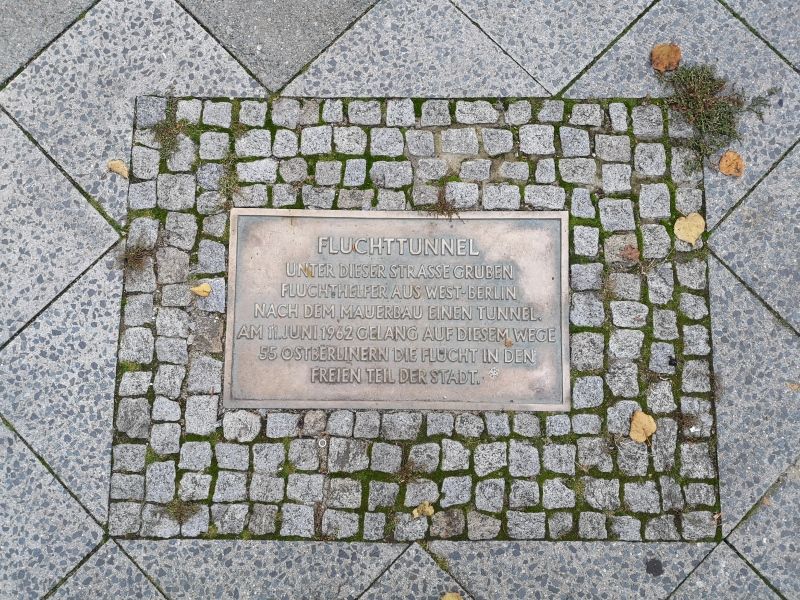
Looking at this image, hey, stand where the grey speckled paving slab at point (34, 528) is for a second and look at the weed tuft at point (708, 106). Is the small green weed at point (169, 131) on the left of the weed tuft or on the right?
left

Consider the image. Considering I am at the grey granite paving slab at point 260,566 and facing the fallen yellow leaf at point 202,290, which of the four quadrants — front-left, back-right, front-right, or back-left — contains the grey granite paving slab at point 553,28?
front-right

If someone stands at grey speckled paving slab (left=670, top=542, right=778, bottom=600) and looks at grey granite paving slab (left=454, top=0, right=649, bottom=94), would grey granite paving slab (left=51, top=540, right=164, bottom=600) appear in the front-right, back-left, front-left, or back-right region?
front-left

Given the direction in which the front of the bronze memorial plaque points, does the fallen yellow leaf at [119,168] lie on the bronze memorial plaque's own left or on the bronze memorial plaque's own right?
on the bronze memorial plaque's own right

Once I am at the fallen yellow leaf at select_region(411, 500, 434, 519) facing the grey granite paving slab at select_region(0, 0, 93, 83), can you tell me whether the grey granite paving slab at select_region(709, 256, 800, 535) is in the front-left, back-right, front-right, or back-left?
back-right

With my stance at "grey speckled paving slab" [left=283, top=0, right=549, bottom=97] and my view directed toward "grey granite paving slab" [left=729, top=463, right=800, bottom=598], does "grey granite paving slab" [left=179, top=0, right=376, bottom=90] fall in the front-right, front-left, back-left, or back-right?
back-right

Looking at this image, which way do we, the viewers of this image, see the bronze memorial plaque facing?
facing the viewer

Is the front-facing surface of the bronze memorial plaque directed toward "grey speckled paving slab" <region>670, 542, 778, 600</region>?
no

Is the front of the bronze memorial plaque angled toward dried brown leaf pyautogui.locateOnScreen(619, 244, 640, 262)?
no

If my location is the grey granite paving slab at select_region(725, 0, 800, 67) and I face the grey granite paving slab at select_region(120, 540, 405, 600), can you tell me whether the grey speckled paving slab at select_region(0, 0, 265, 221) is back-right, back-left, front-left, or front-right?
front-right

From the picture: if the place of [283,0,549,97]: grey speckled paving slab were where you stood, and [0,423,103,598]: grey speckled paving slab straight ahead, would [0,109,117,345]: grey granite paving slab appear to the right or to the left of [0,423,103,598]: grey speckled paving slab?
right

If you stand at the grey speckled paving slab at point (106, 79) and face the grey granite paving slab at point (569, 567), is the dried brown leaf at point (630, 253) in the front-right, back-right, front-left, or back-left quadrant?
front-left

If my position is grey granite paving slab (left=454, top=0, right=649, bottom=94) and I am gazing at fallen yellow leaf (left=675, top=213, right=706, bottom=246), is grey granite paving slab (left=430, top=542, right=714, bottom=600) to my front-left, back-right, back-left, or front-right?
front-right
